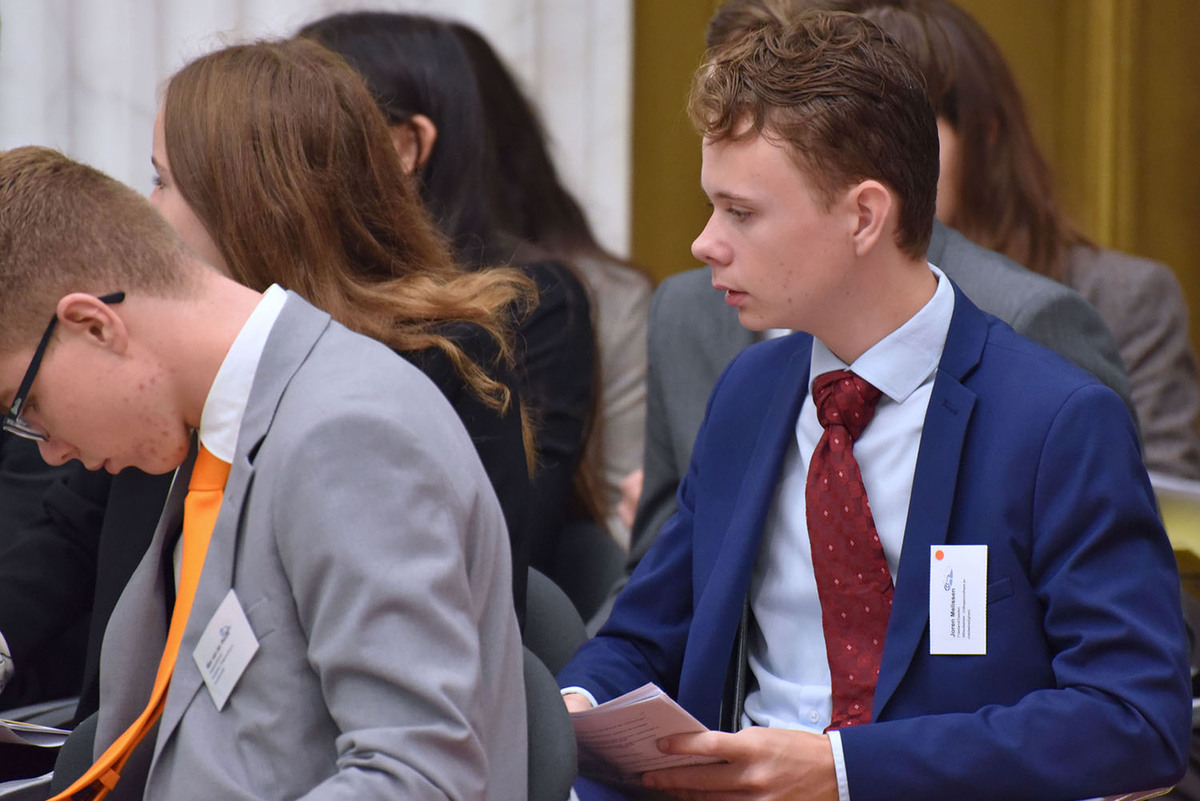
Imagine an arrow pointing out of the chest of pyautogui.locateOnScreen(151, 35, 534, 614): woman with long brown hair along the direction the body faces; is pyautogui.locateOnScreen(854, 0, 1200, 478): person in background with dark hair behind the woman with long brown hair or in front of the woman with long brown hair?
behind

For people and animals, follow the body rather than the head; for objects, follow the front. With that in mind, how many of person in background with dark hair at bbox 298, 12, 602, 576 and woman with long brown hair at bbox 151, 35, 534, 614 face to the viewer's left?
2

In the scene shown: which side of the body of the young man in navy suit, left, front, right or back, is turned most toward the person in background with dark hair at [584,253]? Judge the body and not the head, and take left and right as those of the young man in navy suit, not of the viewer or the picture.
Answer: right

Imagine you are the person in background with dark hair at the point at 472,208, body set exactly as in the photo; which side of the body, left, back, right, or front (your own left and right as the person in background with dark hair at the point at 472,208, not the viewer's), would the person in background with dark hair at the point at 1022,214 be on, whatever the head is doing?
back

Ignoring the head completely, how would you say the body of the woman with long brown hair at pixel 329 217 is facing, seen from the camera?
to the viewer's left

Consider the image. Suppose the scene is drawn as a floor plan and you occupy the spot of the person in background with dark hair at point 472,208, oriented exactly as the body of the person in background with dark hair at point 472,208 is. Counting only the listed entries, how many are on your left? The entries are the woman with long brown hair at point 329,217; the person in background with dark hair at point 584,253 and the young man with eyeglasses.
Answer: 2

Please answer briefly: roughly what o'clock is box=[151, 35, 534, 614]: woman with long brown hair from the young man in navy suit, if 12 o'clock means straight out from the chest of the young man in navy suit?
The woman with long brown hair is roughly at 2 o'clock from the young man in navy suit.

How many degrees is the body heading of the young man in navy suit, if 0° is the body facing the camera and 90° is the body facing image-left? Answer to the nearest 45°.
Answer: approximately 45°

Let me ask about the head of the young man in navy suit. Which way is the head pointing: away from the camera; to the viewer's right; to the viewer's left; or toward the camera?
to the viewer's left

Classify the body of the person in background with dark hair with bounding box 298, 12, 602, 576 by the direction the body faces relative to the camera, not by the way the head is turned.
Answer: to the viewer's left

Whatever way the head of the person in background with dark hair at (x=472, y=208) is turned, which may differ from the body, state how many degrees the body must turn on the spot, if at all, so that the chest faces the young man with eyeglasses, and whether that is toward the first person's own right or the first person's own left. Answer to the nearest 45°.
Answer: approximately 90° to the first person's own left
